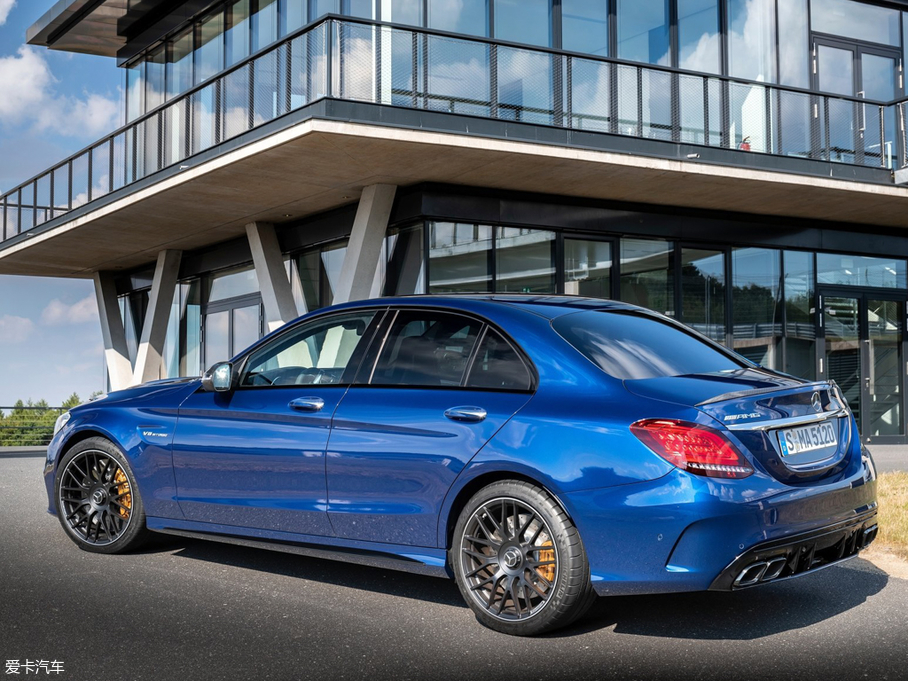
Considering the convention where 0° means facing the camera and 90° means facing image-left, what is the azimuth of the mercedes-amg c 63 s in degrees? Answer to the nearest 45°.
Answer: approximately 135°

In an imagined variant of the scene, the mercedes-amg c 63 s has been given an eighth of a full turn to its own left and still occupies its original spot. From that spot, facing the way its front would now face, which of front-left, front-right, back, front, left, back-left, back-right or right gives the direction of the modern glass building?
right
